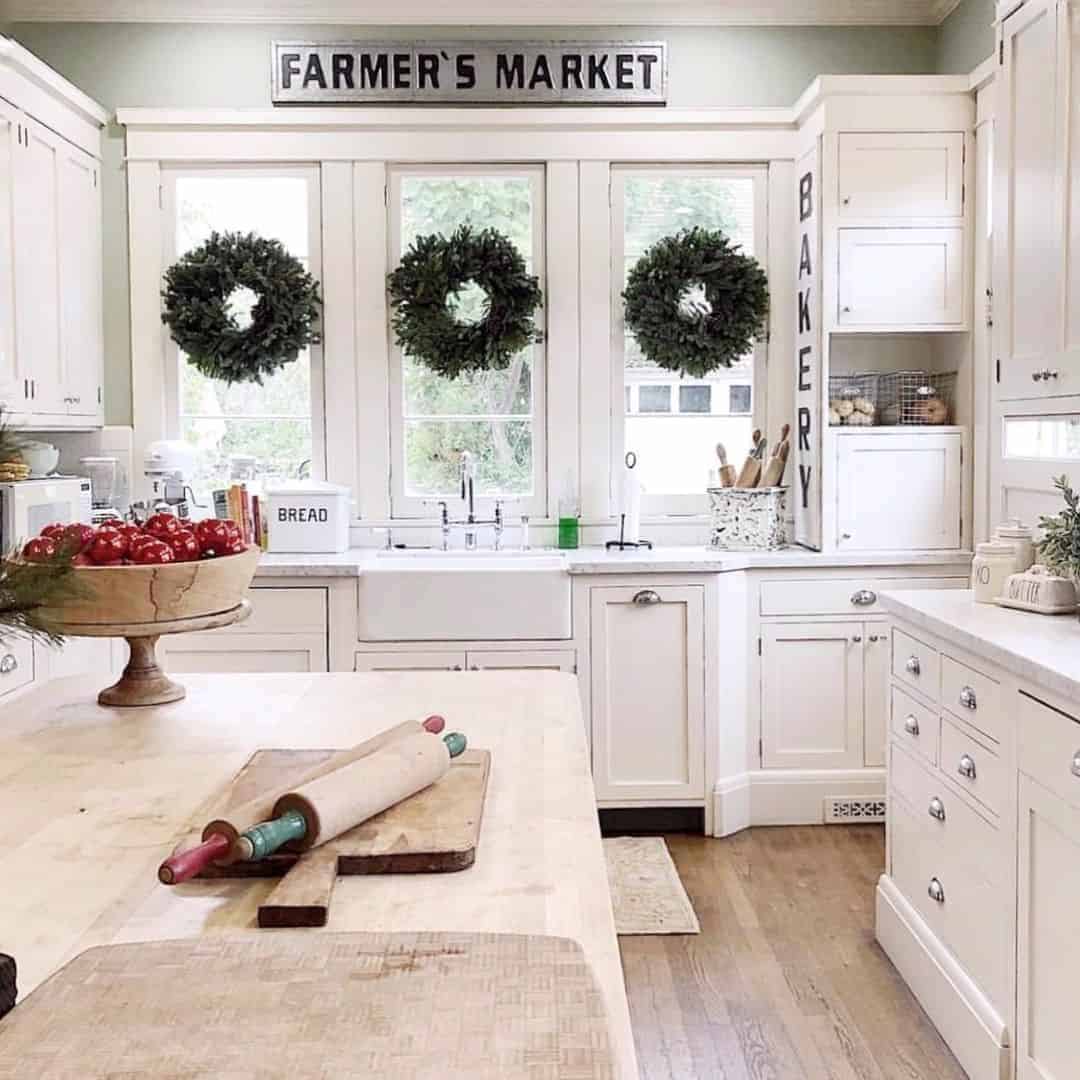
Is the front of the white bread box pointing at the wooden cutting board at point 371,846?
yes

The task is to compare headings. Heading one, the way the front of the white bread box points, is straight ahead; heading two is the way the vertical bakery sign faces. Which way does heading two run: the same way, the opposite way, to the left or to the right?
to the right

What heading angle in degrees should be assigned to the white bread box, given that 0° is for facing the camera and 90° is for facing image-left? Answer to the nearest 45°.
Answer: approximately 0°

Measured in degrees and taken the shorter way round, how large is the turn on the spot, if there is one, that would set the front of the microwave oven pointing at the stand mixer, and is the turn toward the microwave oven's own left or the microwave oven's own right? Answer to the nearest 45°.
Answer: approximately 90° to the microwave oven's own left

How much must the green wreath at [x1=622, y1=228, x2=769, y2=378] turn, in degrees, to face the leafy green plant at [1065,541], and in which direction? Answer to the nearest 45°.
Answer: approximately 45° to its left
